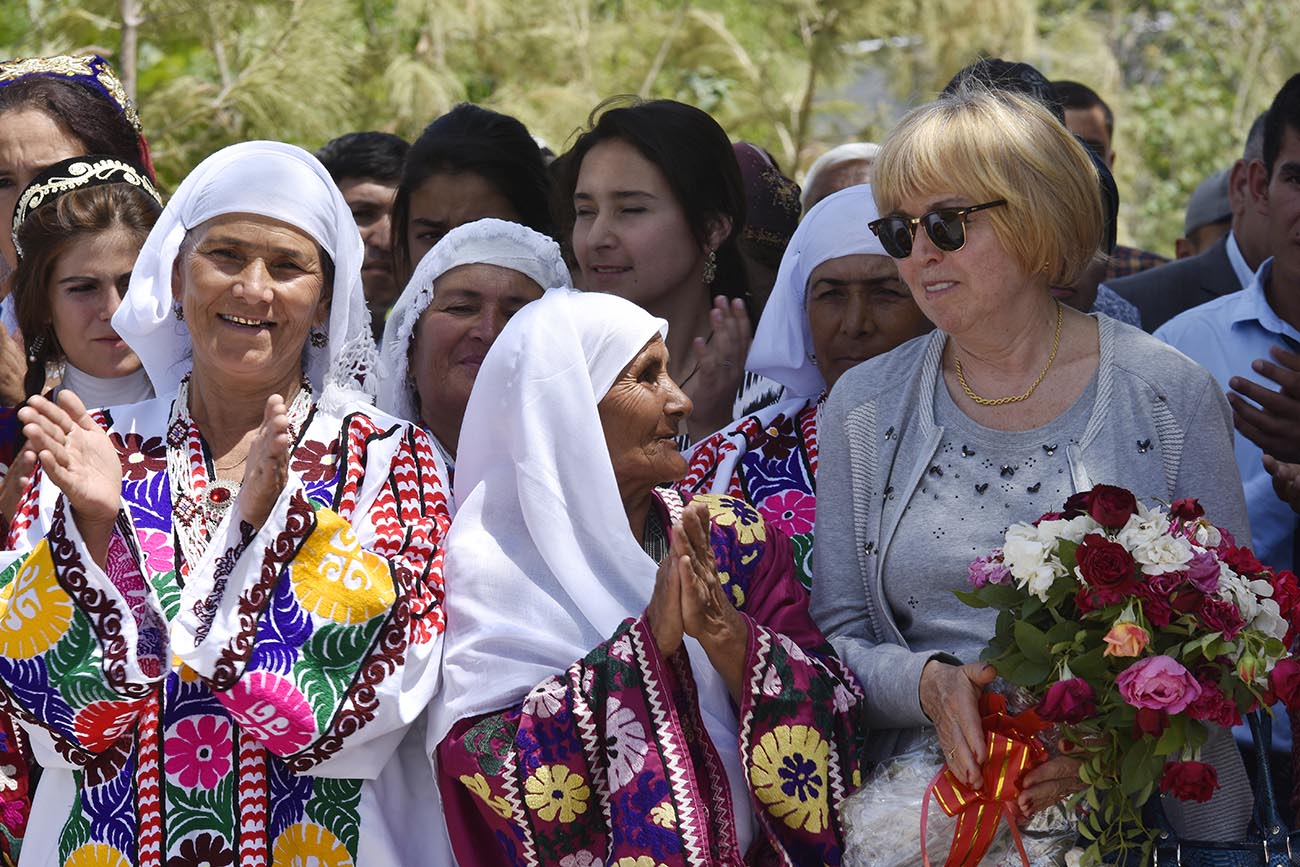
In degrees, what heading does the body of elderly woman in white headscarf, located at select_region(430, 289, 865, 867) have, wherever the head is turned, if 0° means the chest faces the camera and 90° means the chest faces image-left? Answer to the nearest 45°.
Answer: approximately 315°

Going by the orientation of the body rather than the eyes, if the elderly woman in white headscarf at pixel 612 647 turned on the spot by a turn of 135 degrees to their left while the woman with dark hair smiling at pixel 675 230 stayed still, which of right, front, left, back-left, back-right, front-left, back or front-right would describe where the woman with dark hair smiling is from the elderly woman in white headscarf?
front

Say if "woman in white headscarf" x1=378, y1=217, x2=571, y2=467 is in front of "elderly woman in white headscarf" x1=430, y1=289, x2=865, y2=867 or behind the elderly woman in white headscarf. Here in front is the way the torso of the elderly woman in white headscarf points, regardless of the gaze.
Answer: behind

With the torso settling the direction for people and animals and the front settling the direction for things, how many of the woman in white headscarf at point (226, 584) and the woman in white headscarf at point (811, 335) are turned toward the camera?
2

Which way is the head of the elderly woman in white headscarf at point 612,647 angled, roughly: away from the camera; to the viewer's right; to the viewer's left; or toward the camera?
to the viewer's right

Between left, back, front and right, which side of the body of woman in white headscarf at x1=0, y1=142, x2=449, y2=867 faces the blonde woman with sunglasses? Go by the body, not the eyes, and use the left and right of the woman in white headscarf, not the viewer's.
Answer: left

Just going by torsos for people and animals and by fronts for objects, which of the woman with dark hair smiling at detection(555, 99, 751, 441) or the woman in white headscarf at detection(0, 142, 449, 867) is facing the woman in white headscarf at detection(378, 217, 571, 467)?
the woman with dark hair smiling

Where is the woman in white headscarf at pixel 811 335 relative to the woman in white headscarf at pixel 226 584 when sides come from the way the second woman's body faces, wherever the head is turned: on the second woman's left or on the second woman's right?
on the second woman's left

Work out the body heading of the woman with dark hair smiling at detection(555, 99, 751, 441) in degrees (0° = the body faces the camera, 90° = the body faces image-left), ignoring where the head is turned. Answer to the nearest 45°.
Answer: approximately 45°

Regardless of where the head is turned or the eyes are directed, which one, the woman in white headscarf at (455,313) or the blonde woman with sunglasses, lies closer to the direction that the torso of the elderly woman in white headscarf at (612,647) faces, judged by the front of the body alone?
the blonde woman with sunglasses

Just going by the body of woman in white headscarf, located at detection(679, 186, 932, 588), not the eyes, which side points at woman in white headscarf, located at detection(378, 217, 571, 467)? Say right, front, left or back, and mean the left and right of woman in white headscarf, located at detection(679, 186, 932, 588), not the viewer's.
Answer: right

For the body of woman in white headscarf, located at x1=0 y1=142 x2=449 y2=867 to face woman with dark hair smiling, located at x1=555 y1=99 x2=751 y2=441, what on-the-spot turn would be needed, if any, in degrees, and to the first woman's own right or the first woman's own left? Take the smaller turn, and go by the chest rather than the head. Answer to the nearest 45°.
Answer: approximately 135° to the first woman's own left
